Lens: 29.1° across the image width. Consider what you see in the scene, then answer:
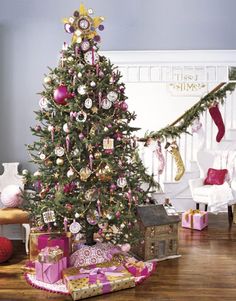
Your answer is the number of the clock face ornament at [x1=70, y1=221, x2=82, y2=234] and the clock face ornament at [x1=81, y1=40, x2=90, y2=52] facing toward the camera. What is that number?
2

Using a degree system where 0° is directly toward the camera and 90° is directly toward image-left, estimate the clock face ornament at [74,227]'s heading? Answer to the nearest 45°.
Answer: approximately 0°

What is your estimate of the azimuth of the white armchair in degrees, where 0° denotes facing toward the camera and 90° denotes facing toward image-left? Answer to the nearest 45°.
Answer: approximately 45°

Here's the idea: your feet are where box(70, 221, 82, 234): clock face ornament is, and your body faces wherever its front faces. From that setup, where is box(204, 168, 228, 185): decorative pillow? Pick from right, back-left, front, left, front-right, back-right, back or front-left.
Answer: back-left

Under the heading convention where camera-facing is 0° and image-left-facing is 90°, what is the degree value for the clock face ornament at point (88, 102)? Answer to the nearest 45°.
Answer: approximately 0°
